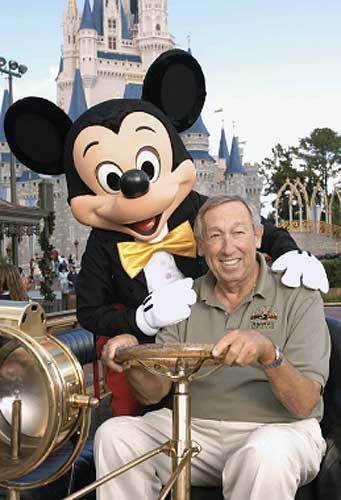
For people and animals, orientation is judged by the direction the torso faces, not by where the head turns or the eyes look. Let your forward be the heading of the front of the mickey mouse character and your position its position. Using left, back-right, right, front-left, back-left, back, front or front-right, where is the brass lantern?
front

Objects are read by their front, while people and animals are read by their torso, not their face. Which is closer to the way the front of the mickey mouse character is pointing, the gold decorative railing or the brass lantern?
the brass lantern

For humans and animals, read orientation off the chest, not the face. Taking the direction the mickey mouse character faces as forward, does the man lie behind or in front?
in front

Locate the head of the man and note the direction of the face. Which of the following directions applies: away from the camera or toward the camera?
toward the camera

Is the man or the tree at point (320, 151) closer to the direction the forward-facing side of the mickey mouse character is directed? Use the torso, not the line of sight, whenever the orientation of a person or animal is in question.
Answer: the man

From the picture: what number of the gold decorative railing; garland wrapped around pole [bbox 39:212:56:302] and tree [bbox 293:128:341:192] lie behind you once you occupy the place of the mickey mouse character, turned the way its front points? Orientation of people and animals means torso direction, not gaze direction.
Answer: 3

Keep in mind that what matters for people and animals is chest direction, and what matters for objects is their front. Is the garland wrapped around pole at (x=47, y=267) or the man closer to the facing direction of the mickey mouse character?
the man

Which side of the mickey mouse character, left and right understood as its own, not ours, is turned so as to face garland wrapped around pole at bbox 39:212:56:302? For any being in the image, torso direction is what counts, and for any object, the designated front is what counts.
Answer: back

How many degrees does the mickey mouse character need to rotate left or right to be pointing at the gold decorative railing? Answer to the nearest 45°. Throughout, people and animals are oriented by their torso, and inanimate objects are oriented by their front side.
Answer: approximately 180°

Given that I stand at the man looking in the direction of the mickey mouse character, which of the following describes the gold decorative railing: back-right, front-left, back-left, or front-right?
front-right

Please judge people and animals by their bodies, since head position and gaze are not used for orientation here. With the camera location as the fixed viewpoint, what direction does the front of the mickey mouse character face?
facing the viewer

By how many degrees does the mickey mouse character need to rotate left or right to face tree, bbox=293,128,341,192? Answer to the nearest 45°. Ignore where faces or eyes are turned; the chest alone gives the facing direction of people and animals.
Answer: approximately 180°
